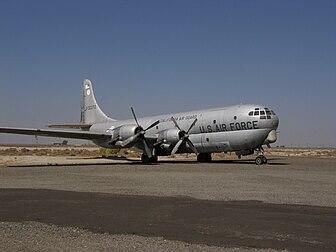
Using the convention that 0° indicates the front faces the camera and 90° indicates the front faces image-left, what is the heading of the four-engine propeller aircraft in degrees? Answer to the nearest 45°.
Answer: approximately 315°
